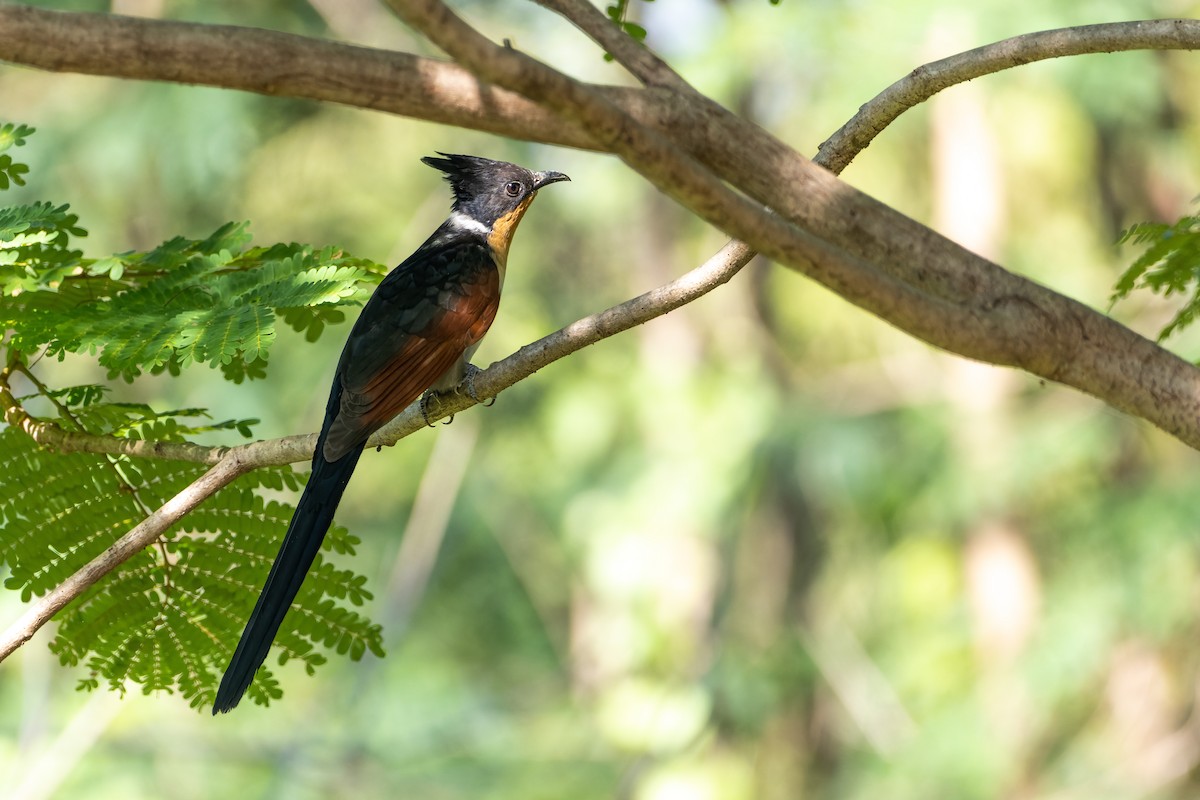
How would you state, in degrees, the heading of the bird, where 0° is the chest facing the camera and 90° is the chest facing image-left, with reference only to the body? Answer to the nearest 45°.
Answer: approximately 270°
